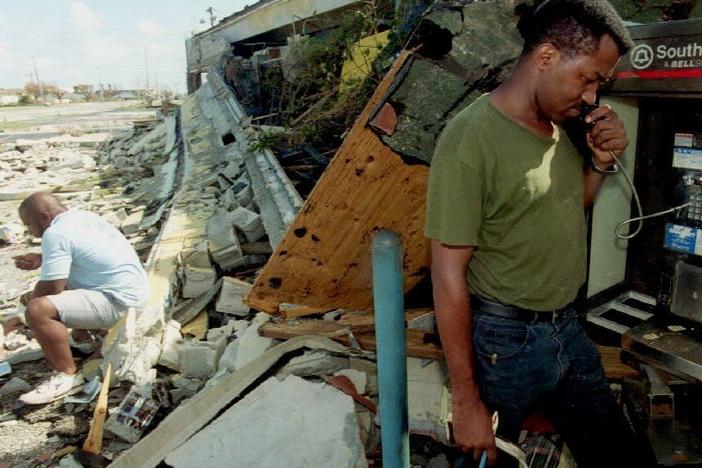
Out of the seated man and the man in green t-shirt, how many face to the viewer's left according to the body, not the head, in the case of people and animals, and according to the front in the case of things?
1

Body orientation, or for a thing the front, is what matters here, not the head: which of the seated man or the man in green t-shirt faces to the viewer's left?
the seated man

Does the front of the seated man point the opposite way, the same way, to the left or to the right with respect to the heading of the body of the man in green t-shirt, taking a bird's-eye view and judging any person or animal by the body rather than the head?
to the right

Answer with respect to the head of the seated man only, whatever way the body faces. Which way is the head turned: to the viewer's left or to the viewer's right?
to the viewer's left

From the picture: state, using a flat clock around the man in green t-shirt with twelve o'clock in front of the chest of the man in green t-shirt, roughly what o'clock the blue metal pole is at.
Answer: The blue metal pole is roughly at 3 o'clock from the man in green t-shirt.

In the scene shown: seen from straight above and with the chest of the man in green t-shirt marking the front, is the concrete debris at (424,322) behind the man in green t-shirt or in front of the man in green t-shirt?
behind

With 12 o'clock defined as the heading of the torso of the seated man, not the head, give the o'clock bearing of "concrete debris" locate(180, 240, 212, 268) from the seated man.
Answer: The concrete debris is roughly at 5 o'clock from the seated man.

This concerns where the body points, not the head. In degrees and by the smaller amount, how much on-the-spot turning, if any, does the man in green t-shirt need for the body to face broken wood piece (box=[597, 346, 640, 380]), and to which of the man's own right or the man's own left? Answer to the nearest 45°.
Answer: approximately 135° to the man's own left

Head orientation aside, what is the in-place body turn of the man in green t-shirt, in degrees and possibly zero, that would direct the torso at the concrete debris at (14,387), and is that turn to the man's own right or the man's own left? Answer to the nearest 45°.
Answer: approximately 135° to the man's own right

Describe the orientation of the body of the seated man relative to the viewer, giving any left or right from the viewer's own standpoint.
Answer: facing to the left of the viewer
